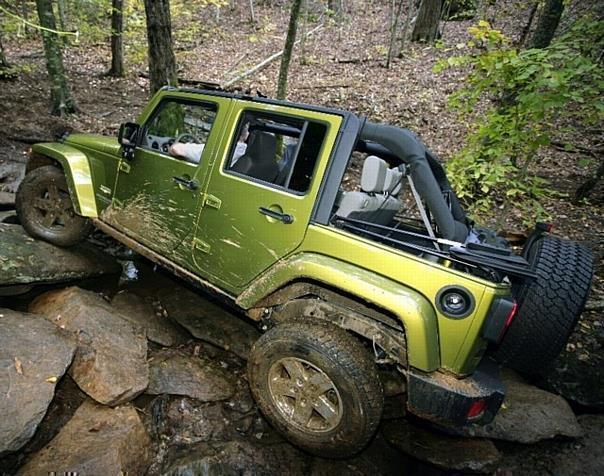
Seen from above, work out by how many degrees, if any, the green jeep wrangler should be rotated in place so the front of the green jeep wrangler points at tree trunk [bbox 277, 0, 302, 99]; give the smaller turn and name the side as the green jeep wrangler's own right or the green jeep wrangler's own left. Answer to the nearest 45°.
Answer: approximately 45° to the green jeep wrangler's own right

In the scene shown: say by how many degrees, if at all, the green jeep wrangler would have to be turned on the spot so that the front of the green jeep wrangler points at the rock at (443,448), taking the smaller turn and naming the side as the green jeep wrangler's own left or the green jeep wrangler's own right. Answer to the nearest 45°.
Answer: approximately 135° to the green jeep wrangler's own left

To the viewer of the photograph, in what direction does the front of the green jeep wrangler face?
facing away from the viewer and to the left of the viewer

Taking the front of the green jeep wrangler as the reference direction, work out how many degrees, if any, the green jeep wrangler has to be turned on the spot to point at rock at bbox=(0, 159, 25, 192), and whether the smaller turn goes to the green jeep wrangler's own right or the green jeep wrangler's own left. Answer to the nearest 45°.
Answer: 0° — it already faces it

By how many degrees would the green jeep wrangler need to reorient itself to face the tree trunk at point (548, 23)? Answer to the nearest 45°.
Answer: approximately 90° to its right

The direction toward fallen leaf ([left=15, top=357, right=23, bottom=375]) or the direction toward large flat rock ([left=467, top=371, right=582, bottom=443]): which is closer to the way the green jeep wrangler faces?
the fallen leaf

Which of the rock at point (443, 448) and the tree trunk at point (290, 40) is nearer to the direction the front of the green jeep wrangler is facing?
the tree trunk

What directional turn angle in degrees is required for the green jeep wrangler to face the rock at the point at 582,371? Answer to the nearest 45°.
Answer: approximately 135° to its right
